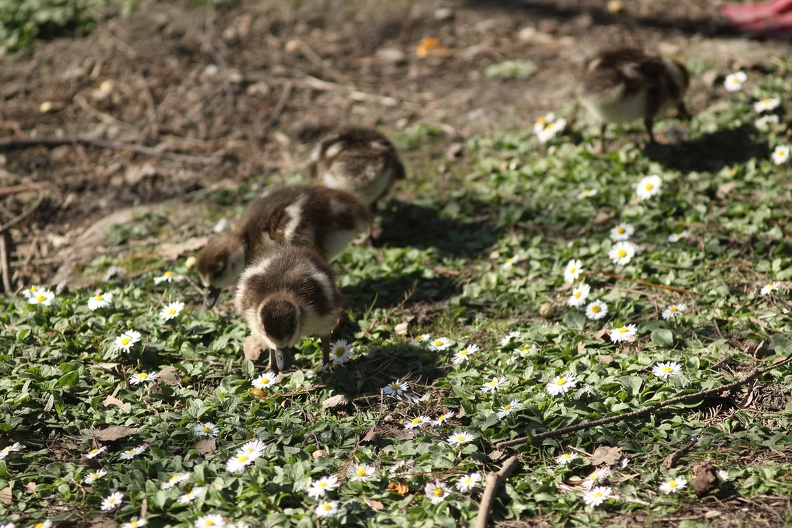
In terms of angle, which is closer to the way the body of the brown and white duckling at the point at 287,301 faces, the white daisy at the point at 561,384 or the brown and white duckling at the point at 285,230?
the white daisy

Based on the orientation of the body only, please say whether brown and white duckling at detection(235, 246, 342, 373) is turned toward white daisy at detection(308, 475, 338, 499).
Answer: yes

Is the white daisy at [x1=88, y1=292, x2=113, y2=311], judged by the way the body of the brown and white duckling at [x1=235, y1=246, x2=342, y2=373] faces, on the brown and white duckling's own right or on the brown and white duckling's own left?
on the brown and white duckling's own right

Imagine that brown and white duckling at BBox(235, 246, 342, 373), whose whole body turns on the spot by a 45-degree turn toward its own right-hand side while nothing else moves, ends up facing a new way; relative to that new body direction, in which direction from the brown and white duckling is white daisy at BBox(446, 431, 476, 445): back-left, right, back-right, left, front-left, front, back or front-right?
left

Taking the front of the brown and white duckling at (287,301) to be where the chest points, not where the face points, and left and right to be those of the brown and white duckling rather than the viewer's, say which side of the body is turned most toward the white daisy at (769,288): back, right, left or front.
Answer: left

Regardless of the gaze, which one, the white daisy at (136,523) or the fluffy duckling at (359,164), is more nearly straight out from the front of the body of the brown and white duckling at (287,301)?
the white daisy

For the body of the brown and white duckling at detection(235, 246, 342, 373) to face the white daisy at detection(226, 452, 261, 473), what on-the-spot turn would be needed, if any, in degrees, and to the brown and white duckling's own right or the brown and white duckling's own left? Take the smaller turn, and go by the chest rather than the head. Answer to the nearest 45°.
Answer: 0° — it already faces it

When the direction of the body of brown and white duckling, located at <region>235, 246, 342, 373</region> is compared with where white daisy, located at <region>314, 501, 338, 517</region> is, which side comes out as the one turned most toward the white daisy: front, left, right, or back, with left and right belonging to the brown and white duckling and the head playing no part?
front

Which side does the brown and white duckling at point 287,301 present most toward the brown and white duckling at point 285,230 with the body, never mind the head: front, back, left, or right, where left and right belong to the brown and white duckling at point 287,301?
back

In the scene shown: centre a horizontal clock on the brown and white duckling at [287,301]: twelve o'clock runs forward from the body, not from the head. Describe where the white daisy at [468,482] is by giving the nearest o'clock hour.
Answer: The white daisy is roughly at 11 o'clock from the brown and white duckling.

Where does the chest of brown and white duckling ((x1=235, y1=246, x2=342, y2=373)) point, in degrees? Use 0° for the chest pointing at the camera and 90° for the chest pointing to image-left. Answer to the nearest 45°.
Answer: approximately 0°

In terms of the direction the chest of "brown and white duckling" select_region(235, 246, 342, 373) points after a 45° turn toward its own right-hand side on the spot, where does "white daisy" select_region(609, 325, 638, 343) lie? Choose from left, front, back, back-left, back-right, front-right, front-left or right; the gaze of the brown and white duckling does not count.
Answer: back-left

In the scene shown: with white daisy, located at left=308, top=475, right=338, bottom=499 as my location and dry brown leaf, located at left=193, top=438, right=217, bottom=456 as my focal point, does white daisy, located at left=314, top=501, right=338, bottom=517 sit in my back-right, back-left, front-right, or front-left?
back-left

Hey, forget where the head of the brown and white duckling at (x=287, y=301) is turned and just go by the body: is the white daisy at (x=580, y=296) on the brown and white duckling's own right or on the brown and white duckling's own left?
on the brown and white duckling's own left

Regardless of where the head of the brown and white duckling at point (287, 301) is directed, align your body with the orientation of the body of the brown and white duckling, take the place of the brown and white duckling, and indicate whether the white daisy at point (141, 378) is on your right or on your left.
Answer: on your right
